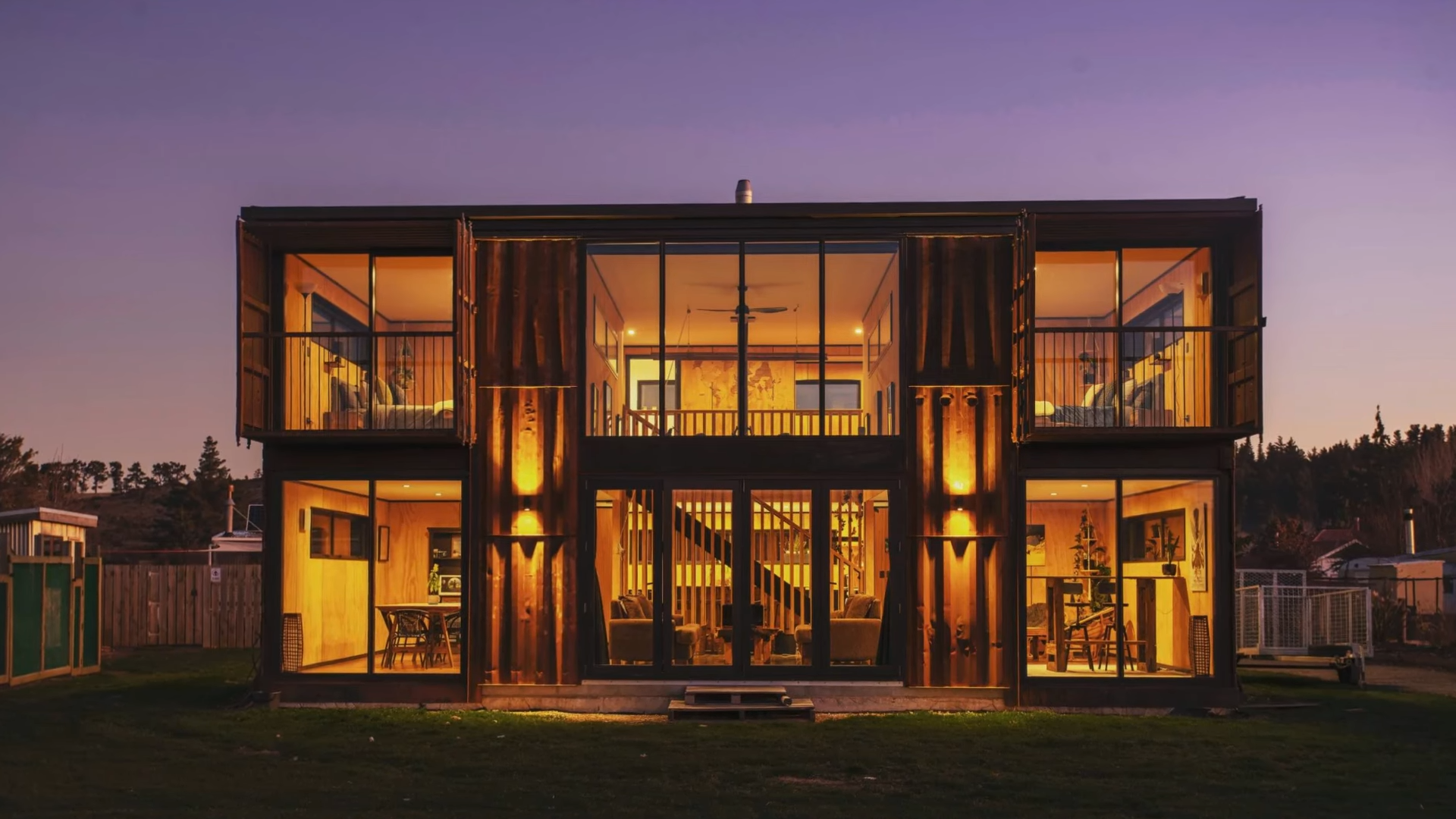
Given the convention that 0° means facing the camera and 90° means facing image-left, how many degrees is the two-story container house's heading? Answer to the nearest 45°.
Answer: approximately 0°

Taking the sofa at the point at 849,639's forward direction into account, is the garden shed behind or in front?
in front

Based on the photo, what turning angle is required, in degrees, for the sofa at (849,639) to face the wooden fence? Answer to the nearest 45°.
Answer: approximately 45° to its right

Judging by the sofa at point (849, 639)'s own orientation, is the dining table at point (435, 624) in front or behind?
in front
